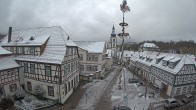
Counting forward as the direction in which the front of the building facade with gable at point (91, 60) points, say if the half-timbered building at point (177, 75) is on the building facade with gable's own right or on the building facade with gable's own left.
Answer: on the building facade with gable's own left

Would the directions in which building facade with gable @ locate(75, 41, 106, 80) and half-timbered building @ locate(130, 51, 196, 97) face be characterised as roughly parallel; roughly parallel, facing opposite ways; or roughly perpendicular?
roughly perpendicular

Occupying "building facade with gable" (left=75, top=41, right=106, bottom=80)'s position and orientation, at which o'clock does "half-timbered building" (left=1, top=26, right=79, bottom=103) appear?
The half-timbered building is roughly at 1 o'clock from the building facade with gable.

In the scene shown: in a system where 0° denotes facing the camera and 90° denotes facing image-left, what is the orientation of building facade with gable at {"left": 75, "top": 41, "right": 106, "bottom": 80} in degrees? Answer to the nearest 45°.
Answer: approximately 0°

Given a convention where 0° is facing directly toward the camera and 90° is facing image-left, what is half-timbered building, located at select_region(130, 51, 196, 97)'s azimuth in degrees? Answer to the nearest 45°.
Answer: approximately 45°
